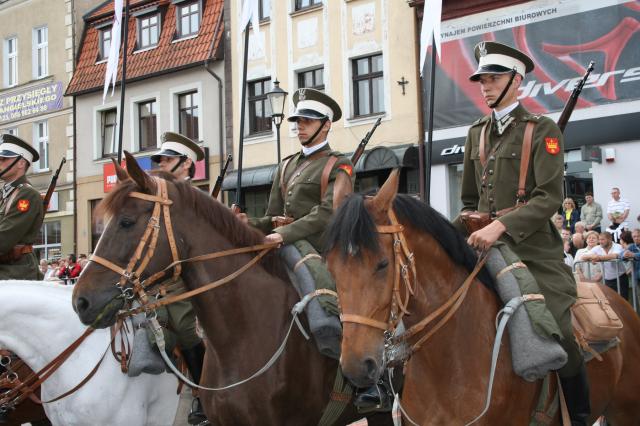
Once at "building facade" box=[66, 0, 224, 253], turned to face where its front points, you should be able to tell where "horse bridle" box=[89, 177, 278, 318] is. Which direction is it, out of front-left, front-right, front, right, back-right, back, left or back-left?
front-left

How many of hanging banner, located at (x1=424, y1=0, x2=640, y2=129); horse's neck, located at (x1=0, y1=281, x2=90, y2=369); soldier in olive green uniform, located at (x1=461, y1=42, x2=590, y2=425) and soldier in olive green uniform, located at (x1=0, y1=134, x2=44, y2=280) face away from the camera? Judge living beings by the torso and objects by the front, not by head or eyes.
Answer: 0

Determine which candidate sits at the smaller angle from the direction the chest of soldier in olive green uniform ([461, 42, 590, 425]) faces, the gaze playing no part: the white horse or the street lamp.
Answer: the white horse

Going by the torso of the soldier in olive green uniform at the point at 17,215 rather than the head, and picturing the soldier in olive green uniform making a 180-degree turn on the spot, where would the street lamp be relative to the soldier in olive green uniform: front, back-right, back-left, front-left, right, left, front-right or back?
front

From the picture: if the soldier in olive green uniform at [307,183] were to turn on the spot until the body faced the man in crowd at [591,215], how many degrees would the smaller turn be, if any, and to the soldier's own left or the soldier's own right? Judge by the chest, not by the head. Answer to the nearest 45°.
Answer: approximately 180°

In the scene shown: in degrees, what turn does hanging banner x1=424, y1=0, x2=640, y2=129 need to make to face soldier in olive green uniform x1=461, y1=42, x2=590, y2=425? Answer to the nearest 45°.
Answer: approximately 45° to its left

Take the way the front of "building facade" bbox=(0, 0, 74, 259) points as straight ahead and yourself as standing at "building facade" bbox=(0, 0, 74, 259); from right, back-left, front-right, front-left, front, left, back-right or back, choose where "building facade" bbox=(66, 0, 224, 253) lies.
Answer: left

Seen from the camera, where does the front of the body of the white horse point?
to the viewer's left

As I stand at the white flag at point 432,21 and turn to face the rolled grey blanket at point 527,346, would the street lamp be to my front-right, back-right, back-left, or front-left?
back-right

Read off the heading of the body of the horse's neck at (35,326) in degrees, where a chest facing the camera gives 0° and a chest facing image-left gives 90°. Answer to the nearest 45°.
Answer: approximately 90°

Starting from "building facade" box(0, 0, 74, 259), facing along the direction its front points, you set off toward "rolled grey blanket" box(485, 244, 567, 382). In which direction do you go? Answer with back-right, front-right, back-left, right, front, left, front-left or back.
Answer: front-left

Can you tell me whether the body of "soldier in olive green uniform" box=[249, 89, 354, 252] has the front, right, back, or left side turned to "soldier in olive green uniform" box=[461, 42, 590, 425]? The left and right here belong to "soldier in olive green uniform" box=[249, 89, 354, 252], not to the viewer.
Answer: left

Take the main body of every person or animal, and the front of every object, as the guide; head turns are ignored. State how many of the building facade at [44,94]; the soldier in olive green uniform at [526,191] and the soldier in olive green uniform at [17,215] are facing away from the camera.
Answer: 0

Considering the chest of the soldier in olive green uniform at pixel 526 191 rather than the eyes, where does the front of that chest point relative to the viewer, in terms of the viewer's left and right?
facing the viewer and to the left of the viewer

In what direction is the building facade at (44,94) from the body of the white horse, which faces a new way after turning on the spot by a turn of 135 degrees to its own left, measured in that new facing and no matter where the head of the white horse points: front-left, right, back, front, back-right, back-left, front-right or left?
back-left

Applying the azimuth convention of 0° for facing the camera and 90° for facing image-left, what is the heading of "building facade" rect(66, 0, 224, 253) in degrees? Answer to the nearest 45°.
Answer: approximately 45°

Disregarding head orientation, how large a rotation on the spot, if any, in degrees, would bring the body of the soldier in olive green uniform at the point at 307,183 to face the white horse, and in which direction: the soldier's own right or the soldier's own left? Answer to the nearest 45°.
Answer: approximately 45° to the soldier's own right
